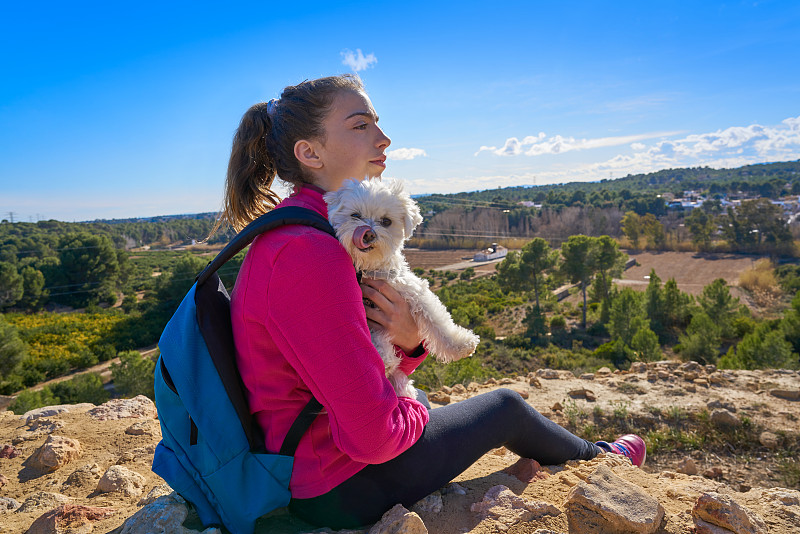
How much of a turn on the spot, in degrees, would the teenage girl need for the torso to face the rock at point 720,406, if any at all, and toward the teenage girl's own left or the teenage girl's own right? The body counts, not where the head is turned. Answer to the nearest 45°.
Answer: approximately 45° to the teenage girl's own left

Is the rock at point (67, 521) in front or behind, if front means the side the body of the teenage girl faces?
behind

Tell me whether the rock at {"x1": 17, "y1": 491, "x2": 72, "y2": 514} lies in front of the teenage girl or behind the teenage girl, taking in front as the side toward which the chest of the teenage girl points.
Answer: behind

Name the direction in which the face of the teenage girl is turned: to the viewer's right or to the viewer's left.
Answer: to the viewer's right

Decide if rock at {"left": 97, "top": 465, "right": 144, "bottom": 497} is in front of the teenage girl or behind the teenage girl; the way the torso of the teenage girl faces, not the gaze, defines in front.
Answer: behind

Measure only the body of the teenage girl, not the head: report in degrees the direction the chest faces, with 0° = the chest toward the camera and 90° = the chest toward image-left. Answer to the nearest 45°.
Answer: approximately 270°

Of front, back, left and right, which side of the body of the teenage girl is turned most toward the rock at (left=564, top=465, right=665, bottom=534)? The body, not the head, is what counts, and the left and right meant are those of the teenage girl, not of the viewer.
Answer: front

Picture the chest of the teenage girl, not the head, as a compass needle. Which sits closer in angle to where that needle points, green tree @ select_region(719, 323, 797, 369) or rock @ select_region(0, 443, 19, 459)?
the green tree
